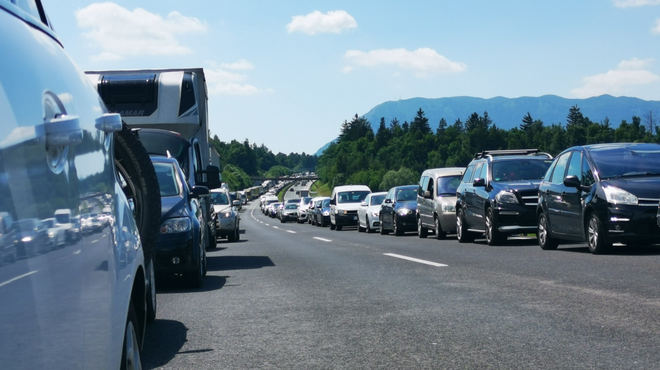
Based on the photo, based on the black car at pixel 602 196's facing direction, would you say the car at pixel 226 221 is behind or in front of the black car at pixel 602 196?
behind
